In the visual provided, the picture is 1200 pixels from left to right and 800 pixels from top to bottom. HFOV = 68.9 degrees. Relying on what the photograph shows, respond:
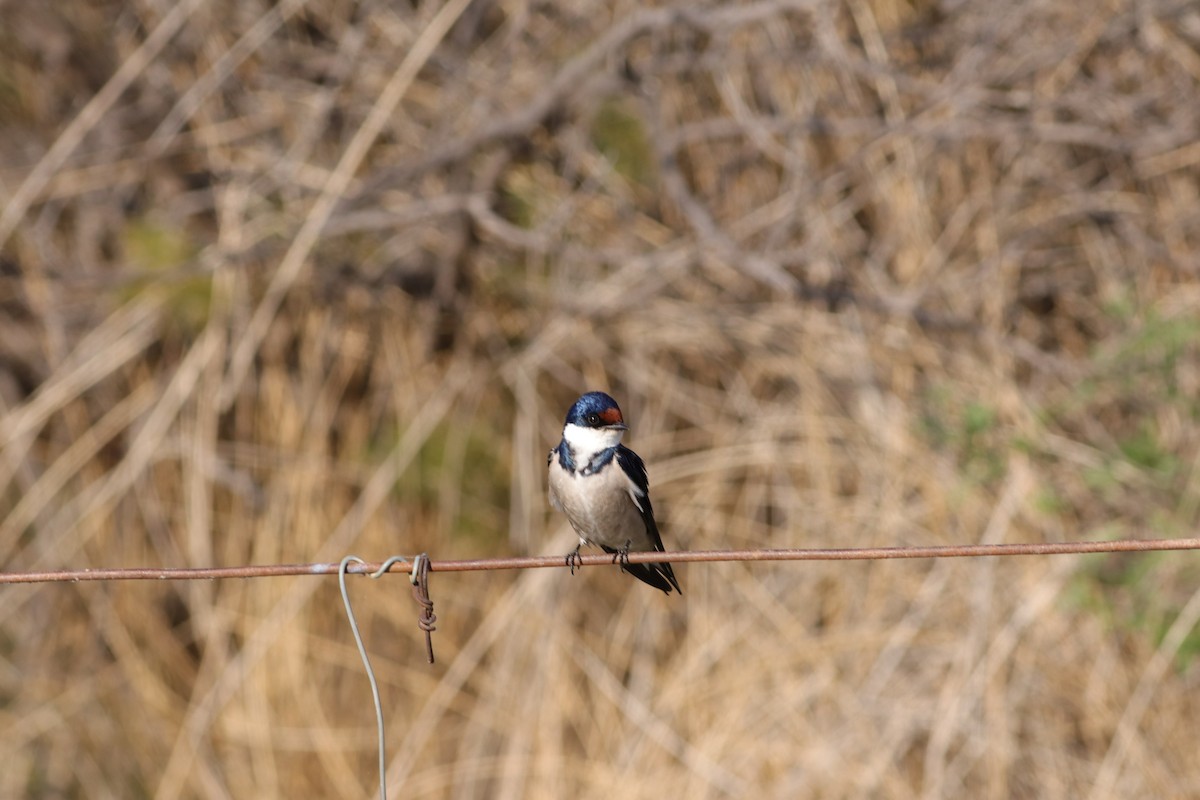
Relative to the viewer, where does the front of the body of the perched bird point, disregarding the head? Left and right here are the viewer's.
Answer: facing the viewer and to the left of the viewer
